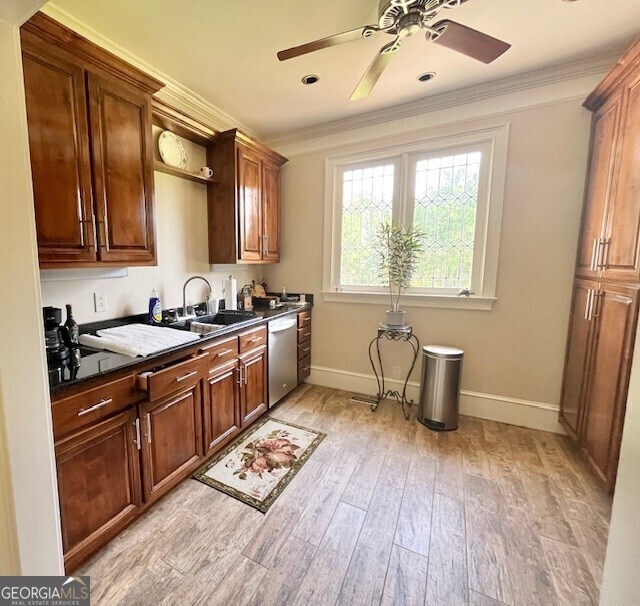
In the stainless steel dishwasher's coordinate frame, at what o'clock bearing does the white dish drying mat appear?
The white dish drying mat is roughly at 3 o'clock from the stainless steel dishwasher.

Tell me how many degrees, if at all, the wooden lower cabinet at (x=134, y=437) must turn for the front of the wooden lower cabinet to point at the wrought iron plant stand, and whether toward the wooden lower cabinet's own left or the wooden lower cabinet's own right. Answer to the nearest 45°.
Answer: approximately 45° to the wooden lower cabinet's own left

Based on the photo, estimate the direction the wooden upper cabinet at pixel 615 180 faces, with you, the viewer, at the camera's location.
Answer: facing to the left of the viewer

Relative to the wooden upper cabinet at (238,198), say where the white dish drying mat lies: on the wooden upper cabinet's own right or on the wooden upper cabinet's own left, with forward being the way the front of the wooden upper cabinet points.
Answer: on the wooden upper cabinet's own right

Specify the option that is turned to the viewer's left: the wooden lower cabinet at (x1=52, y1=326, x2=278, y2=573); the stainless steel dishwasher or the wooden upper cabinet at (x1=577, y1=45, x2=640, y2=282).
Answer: the wooden upper cabinet

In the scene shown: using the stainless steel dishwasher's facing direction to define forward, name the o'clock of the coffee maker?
The coffee maker is roughly at 3 o'clock from the stainless steel dishwasher.
